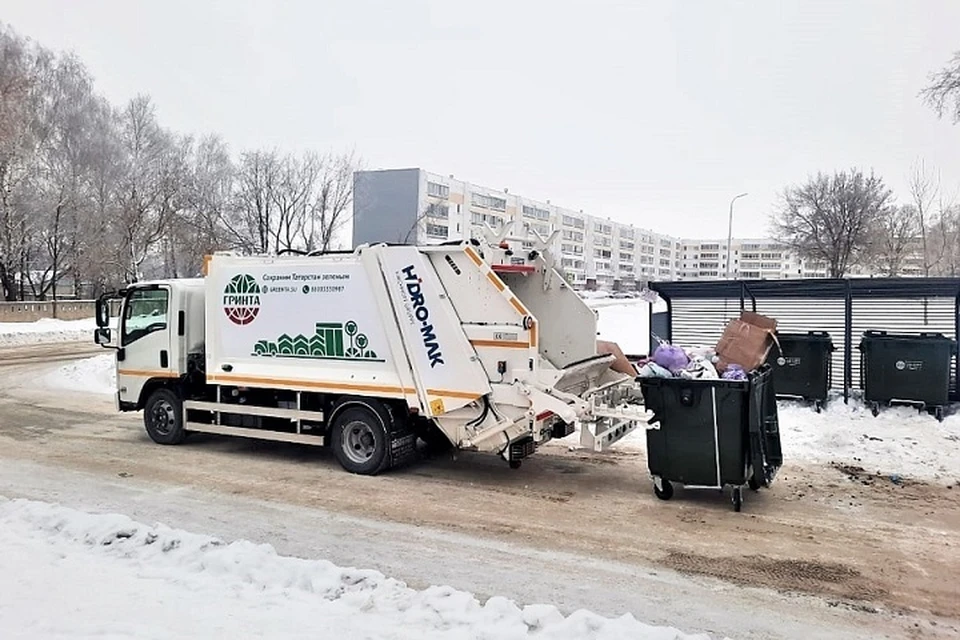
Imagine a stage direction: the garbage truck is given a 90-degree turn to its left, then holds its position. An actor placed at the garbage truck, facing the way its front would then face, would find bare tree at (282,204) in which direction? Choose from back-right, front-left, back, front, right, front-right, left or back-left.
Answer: back-right

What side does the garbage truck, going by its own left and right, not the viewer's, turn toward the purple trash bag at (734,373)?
back

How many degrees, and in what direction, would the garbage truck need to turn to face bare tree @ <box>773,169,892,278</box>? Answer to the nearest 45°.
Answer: approximately 90° to its right

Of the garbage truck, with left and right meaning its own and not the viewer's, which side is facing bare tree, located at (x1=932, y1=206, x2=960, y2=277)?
right

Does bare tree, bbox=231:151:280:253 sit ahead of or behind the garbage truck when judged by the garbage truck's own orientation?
ahead

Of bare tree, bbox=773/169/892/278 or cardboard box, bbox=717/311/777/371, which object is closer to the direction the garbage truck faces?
the bare tree

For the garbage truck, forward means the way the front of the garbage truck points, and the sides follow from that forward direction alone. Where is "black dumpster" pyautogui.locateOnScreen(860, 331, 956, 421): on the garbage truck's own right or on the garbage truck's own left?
on the garbage truck's own right

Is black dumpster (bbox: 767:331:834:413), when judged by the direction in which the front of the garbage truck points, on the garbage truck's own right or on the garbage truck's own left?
on the garbage truck's own right

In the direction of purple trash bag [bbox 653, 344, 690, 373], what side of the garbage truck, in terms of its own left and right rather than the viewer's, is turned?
back

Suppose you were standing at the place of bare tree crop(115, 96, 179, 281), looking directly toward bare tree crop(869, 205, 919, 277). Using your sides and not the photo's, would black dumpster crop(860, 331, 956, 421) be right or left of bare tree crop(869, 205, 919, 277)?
right

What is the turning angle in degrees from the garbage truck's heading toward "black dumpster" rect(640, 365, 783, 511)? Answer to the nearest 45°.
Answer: approximately 180°

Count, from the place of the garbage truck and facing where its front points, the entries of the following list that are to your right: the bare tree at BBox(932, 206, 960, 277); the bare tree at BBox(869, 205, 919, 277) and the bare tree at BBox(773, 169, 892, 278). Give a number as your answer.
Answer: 3

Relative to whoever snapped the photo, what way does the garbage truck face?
facing away from the viewer and to the left of the viewer

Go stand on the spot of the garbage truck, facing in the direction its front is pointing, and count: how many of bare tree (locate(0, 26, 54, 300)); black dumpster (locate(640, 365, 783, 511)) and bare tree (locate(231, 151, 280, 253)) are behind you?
1

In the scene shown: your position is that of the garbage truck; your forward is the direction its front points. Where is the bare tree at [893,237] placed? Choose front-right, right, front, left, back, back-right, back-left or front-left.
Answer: right

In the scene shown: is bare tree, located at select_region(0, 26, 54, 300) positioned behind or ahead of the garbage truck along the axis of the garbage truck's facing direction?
ahead
